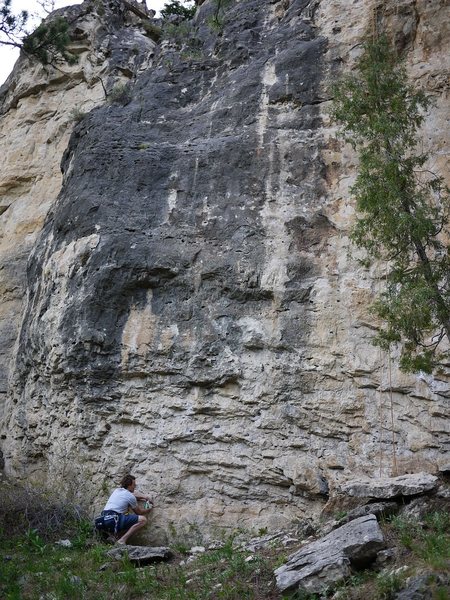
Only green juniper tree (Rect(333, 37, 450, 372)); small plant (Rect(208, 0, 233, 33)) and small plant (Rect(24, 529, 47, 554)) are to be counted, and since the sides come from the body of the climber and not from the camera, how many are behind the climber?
1

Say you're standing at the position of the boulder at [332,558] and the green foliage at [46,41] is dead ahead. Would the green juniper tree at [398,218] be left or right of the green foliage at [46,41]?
right

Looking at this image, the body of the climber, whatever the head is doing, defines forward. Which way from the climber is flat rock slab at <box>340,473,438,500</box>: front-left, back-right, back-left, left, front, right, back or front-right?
front-right

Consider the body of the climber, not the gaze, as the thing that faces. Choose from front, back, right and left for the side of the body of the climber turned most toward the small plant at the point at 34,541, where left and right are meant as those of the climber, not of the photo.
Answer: back

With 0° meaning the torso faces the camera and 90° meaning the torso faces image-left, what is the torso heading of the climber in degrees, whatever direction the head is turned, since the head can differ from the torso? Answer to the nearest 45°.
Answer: approximately 270°

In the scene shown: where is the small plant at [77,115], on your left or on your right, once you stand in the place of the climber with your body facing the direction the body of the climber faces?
on your left
